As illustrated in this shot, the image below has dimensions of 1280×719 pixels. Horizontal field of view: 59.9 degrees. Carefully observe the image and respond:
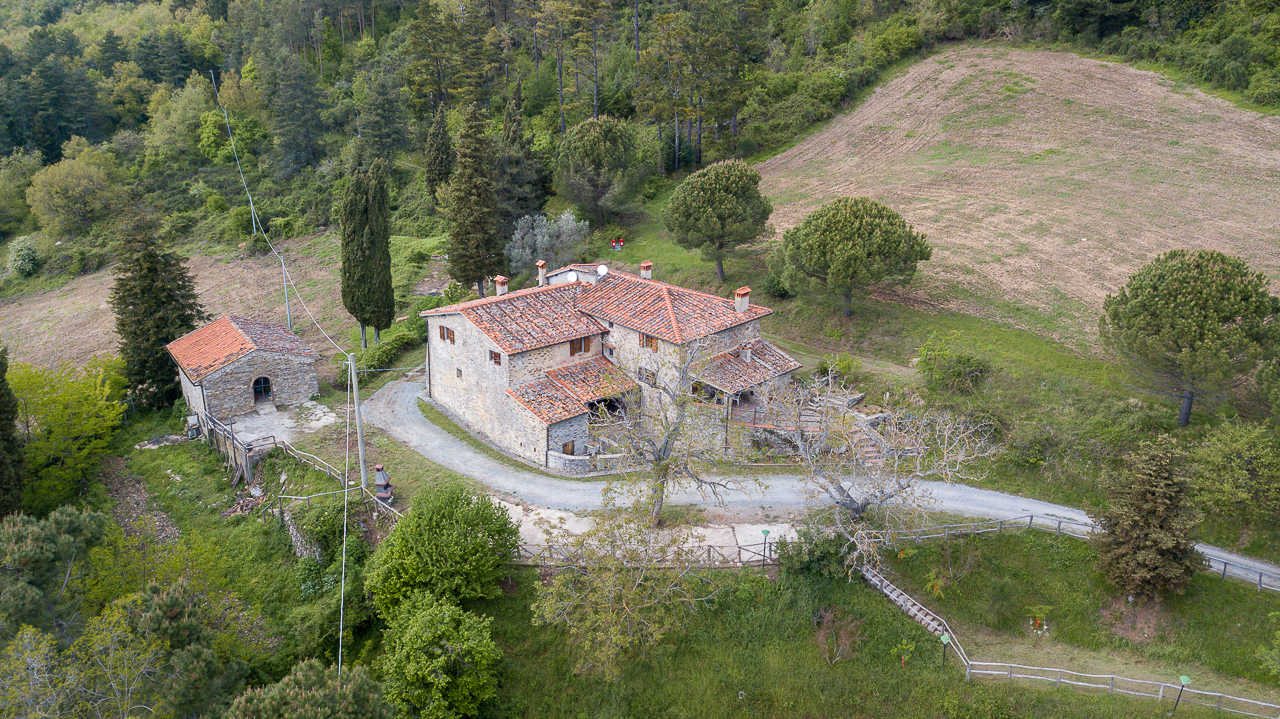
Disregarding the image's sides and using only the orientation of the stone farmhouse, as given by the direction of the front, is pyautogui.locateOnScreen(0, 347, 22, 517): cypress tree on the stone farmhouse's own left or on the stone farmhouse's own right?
on the stone farmhouse's own right

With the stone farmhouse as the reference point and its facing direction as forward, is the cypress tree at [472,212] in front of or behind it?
behind

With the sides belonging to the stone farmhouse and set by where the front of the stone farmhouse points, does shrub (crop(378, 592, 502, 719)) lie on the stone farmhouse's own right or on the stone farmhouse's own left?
on the stone farmhouse's own right

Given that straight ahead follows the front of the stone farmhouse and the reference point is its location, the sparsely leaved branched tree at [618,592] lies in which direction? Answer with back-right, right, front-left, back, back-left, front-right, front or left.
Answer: front-right

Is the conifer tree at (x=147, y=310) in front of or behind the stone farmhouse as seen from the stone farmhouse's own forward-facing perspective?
behind

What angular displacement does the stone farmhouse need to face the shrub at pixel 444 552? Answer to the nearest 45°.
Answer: approximately 45° to its right

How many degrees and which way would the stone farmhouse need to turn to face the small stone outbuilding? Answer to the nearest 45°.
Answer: approximately 135° to its right

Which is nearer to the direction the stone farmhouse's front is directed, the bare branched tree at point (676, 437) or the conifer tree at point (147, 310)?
the bare branched tree

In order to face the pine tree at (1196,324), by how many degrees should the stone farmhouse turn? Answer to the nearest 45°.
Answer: approximately 45° to its left

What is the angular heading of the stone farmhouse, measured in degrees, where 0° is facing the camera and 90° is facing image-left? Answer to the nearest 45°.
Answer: approximately 315°

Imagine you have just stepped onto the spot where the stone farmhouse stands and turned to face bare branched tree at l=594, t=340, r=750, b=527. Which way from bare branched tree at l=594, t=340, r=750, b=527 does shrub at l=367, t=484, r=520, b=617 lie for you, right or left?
right
